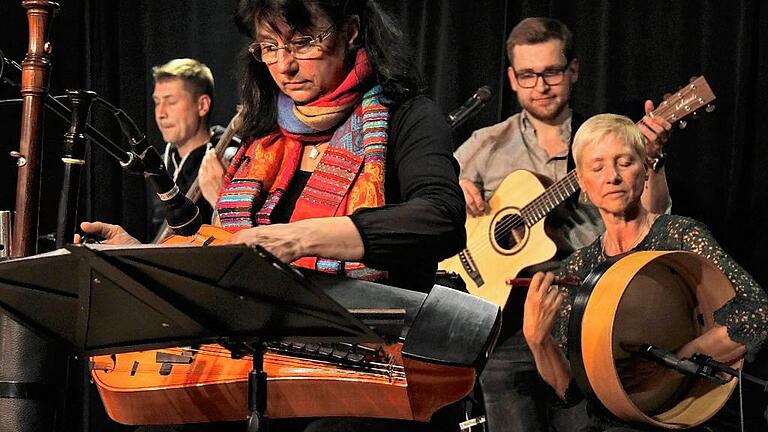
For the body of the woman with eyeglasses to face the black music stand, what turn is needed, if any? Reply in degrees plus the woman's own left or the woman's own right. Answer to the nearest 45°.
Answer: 0° — they already face it

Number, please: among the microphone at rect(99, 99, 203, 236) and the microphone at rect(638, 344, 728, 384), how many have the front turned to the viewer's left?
1

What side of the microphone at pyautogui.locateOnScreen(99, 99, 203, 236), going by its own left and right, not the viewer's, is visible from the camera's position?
right

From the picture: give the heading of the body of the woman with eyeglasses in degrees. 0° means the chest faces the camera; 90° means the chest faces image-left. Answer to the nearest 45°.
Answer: approximately 45°

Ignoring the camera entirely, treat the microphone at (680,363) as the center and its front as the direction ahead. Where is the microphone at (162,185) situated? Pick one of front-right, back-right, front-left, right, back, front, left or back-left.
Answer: front-left

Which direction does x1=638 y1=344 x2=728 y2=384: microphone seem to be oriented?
to the viewer's left

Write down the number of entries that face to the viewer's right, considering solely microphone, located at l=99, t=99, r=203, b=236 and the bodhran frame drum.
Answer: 1

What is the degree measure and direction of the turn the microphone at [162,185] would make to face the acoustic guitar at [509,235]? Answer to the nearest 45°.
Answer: approximately 45° to its left
